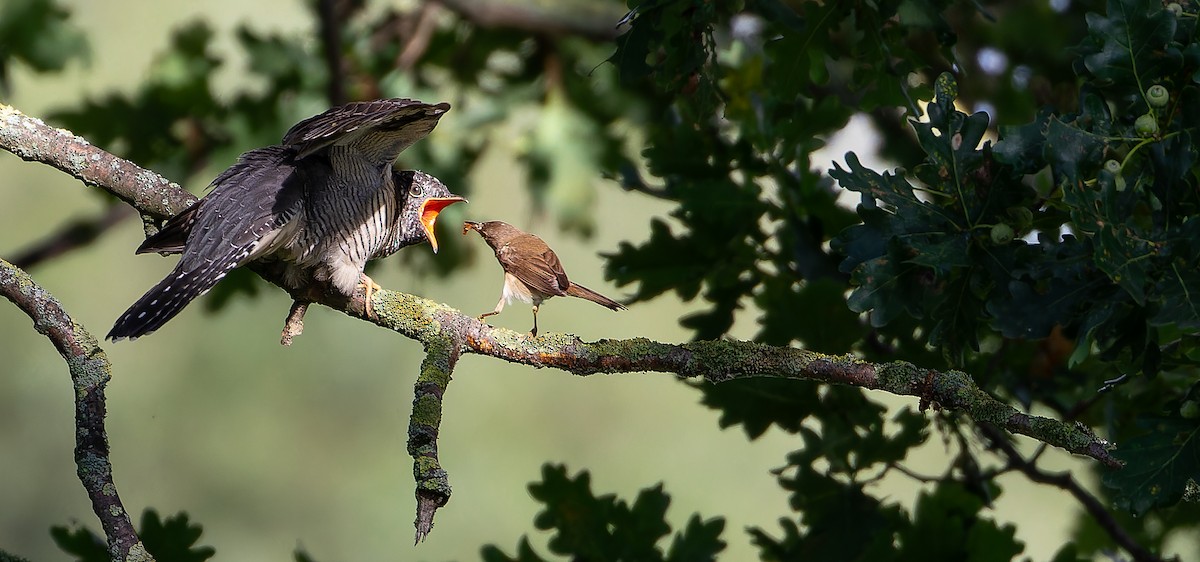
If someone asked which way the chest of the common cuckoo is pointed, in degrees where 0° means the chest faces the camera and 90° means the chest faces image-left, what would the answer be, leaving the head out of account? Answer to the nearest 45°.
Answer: approximately 270°

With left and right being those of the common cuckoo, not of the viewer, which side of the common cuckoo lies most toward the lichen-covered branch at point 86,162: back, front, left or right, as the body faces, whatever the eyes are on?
back

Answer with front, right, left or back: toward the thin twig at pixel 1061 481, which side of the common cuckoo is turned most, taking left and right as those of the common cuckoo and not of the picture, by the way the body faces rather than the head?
front
